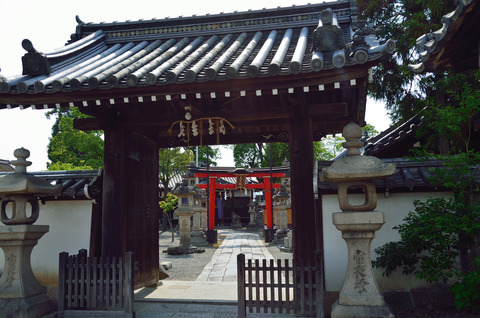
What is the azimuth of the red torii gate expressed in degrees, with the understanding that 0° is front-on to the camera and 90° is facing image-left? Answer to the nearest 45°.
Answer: approximately 0°

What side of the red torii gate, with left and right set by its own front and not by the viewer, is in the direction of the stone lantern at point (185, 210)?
front

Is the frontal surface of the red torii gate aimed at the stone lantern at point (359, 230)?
yes

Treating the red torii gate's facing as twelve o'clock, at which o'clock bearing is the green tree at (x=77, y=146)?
The green tree is roughly at 2 o'clock from the red torii gate.

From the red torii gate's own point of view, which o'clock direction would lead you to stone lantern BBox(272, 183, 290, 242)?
The stone lantern is roughly at 9 o'clock from the red torii gate.

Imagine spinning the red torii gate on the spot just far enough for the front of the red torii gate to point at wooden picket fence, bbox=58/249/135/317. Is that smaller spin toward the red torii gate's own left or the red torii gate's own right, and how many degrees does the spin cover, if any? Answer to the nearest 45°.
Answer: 0° — it already faces it

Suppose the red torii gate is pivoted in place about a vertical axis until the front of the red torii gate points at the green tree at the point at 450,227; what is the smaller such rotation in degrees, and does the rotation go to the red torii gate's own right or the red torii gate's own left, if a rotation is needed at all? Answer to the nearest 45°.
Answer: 0° — it already faces it
